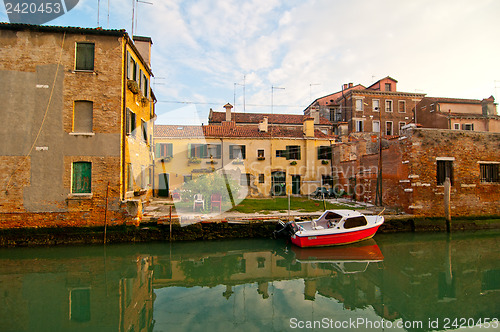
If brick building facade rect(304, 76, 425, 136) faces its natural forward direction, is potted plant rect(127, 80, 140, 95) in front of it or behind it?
in front

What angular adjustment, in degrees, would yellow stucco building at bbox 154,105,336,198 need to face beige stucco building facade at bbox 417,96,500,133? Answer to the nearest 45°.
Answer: approximately 90° to its left

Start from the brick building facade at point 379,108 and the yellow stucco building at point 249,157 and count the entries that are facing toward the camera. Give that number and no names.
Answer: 2

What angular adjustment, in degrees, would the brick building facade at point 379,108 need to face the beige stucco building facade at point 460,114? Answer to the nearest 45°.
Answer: approximately 90° to its left

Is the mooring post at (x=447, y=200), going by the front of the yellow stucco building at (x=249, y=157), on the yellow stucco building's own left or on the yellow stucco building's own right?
on the yellow stucco building's own left

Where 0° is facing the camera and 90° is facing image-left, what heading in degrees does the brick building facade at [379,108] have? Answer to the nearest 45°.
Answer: approximately 0°

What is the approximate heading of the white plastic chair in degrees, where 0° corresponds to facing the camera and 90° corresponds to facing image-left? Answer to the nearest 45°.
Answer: approximately 0°

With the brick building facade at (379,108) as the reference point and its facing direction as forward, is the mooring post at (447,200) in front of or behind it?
in front

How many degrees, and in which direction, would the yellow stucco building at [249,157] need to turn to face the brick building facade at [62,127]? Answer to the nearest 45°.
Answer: approximately 45° to its right
